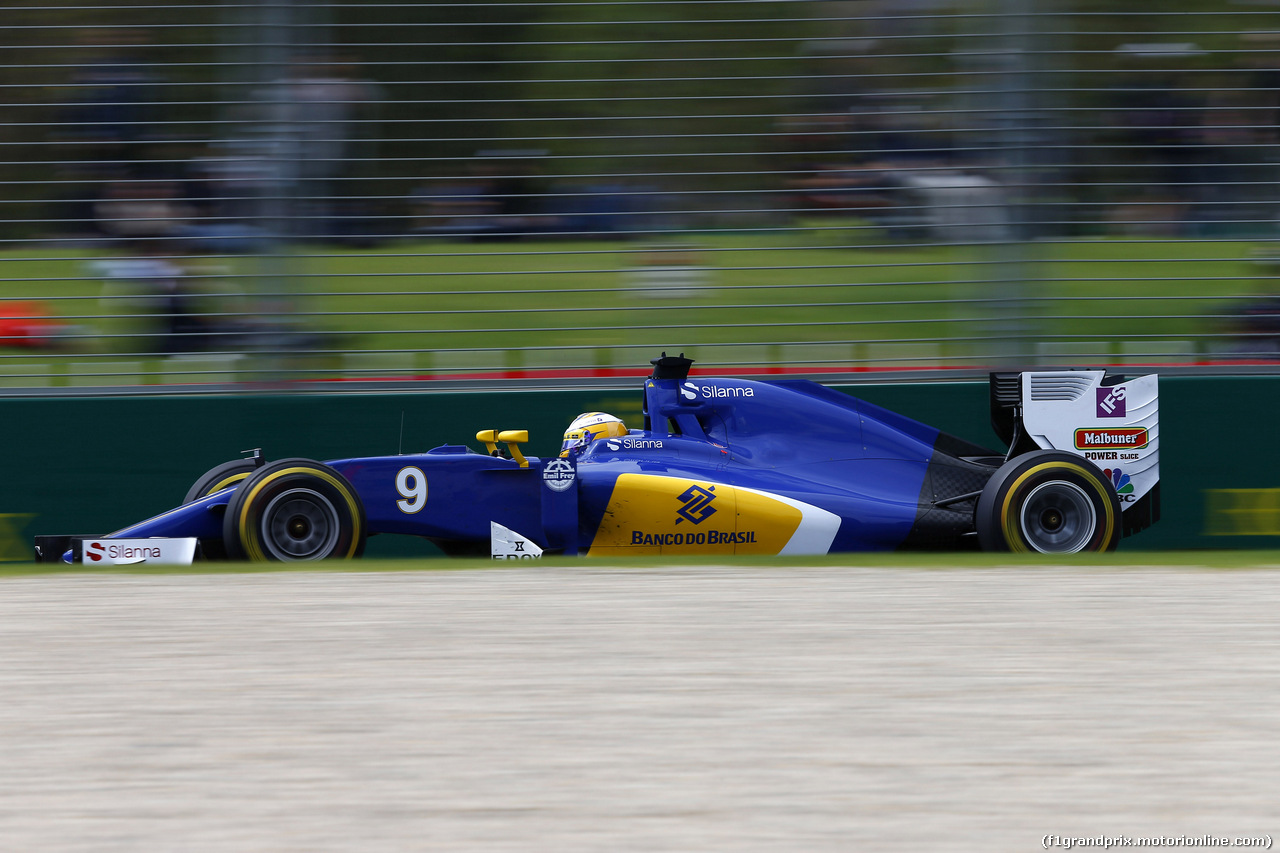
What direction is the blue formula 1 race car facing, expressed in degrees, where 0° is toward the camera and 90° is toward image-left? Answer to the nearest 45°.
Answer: approximately 90°
